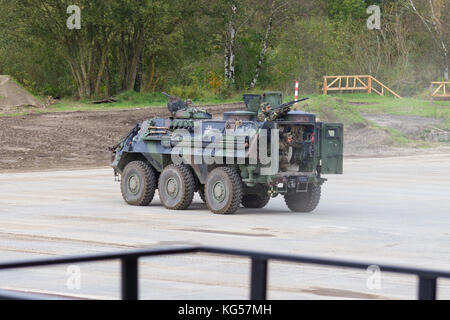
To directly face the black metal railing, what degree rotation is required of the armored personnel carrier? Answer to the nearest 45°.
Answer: approximately 135° to its left

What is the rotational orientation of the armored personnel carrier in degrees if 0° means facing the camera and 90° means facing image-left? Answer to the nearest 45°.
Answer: approximately 135°
